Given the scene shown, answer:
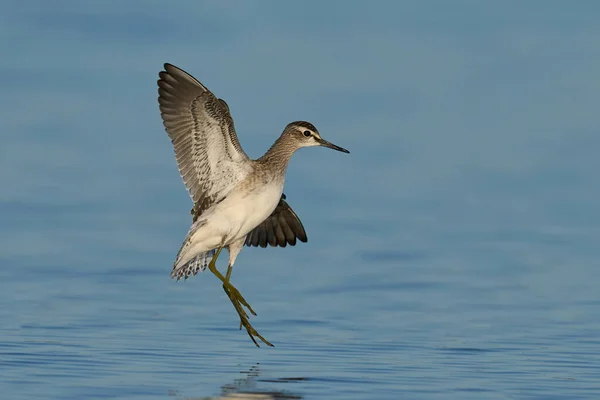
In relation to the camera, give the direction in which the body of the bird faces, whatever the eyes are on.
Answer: to the viewer's right
